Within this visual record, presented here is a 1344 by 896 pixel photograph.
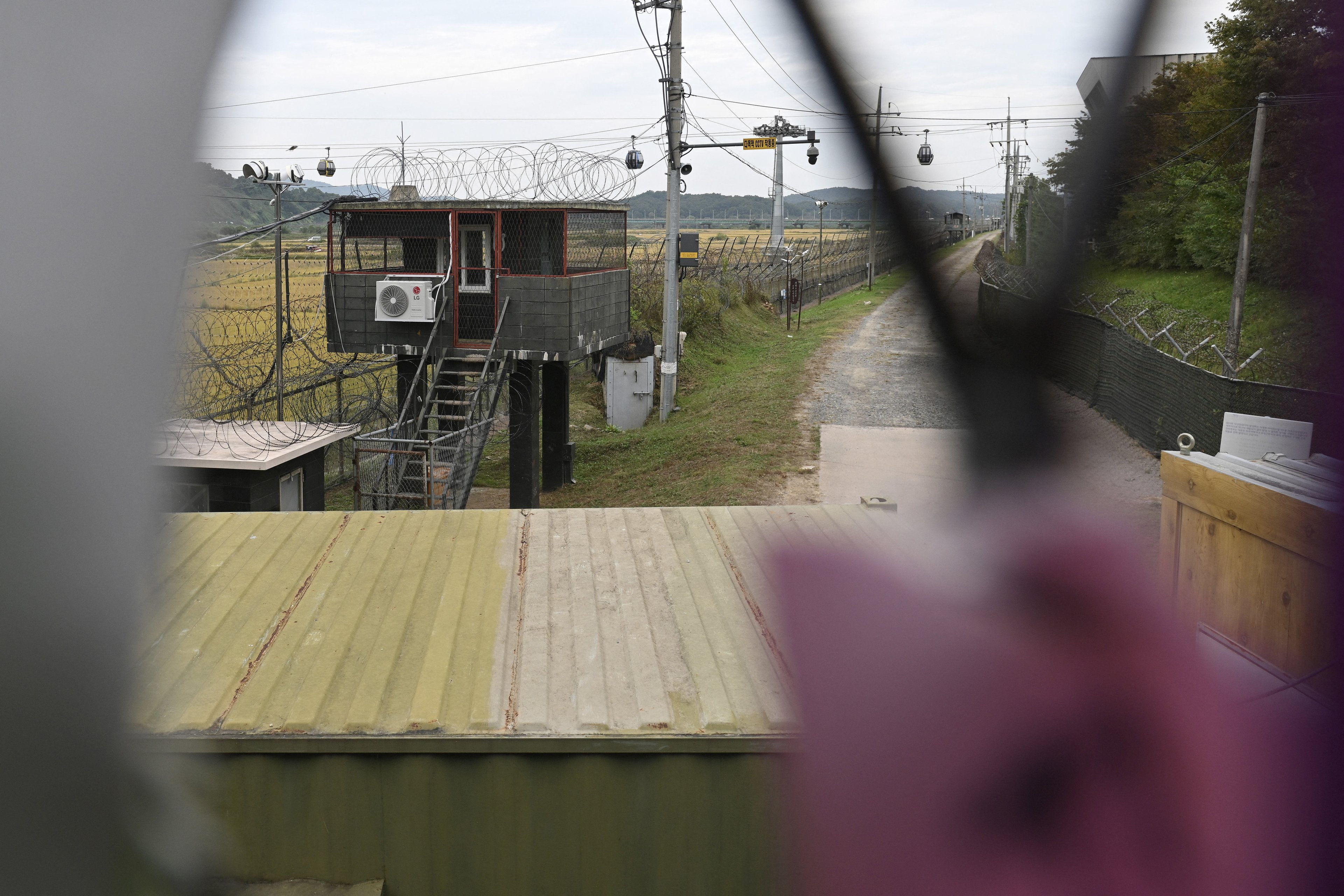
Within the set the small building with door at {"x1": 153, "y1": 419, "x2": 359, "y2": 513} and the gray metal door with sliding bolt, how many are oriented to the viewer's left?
0

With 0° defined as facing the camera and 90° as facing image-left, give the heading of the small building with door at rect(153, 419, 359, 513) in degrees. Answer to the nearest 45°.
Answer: approximately 315°

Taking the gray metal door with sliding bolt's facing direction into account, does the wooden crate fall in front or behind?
in front

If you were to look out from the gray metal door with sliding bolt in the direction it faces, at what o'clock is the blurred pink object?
The blurred pink object is roughly at 12 o'clock from the gray metal door with sliding bolt.

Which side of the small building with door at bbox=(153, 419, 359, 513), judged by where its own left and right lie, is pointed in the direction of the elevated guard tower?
left

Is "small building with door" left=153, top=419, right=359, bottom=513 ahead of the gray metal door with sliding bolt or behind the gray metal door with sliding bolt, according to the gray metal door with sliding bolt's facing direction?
ahead
